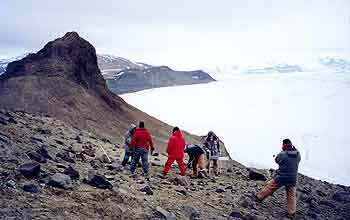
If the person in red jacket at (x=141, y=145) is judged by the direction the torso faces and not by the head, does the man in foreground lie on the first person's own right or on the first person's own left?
on the first person's own right

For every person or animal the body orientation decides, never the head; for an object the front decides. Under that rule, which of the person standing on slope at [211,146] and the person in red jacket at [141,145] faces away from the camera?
the person in red jacket

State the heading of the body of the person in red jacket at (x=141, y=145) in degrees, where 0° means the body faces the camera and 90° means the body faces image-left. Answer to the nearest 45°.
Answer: approximately 180°

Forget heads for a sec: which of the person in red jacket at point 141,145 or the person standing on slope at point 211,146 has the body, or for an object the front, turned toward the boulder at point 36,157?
the person standing on slope

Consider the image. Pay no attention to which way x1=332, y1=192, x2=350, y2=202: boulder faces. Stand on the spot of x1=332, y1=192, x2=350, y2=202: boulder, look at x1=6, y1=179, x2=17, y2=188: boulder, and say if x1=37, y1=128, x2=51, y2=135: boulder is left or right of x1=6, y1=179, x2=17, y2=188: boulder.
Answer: right

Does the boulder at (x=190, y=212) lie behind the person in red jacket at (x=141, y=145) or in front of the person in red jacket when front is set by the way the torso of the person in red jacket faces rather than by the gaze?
behind

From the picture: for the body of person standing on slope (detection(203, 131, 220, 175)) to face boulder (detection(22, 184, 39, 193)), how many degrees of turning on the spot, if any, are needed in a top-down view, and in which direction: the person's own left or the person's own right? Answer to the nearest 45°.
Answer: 0° — they already face it
